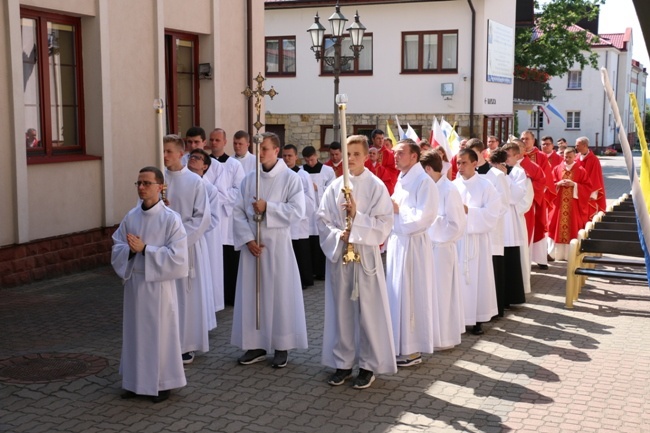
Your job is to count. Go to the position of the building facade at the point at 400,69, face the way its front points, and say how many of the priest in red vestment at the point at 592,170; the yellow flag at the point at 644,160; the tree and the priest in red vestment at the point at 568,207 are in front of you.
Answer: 3

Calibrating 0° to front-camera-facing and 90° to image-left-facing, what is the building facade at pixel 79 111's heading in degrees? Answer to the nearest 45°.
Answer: approximately 315°

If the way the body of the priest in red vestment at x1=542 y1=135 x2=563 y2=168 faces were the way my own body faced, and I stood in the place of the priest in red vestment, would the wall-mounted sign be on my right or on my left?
on my right

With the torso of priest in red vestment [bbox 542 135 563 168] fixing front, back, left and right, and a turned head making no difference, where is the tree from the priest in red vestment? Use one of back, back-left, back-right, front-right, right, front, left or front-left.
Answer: back-right

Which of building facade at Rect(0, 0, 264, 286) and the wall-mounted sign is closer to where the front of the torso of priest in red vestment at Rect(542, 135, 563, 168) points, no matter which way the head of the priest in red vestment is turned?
the building facade

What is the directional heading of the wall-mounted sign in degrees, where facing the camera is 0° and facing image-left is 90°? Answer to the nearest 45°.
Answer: approximately 315°

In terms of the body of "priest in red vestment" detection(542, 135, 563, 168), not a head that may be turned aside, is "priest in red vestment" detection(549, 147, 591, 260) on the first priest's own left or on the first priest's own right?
on the first priest's own left

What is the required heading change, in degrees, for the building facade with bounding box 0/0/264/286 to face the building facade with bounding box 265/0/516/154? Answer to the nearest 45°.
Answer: approximately 90° to its left
